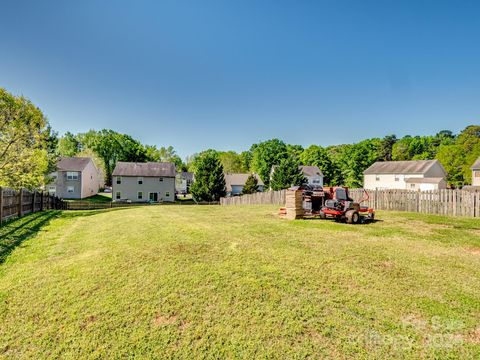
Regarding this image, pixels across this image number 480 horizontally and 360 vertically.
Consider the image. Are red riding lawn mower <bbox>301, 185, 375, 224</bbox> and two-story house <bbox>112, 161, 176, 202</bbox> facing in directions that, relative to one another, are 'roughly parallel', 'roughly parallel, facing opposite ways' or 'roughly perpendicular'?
roughly perpendicular

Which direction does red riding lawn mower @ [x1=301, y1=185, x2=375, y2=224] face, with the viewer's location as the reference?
facing away from the viewer and to the right of the viewer

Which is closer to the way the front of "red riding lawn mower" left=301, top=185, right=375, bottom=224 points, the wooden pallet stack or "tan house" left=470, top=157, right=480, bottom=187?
the tan house
